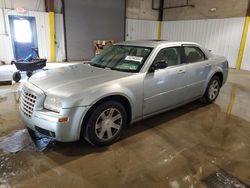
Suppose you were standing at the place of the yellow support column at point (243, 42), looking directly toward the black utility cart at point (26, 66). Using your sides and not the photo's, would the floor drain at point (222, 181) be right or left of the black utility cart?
left

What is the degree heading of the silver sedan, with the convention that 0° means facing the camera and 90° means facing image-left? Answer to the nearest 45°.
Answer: approximately 45°

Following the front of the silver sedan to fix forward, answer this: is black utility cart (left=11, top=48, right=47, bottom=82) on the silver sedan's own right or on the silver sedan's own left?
on the silver sedan's own right

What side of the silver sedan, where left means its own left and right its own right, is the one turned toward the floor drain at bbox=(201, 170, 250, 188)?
left

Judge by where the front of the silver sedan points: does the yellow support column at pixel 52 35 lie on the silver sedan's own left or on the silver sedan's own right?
on the silver sedan's own right

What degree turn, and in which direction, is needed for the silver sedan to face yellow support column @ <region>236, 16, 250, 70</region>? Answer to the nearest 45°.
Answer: approximately 180°
